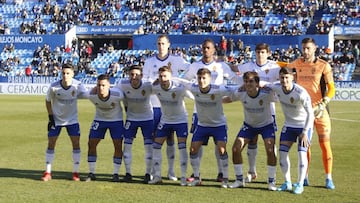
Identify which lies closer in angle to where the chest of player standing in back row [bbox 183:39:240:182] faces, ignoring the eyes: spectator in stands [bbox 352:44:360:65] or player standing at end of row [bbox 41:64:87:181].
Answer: the player standing at end of row

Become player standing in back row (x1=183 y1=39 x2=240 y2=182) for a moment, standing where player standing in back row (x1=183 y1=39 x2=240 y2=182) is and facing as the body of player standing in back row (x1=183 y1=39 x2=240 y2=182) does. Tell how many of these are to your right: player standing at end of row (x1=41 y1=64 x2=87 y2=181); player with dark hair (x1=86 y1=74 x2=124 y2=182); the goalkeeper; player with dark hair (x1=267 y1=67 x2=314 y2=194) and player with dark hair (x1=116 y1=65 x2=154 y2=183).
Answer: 3

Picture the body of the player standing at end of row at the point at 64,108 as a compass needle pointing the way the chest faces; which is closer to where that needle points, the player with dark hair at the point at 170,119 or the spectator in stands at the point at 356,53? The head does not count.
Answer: the player with dark hair

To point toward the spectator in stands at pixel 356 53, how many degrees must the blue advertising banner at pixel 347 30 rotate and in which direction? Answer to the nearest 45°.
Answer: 0° — it already faces them

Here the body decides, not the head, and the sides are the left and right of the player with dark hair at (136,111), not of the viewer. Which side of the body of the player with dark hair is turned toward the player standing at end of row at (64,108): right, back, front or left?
right

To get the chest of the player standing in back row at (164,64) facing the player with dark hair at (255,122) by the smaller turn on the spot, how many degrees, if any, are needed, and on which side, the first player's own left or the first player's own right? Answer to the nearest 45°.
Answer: approximately 45° to the first player's own left

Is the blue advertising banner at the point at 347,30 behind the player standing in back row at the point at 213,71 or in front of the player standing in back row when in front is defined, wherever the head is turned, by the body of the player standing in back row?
behind

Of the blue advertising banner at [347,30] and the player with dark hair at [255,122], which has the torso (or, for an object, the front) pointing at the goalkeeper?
the blue advertising banner

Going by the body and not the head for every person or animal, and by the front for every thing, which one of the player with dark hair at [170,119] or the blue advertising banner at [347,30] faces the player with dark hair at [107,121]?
the blue advertising banner
